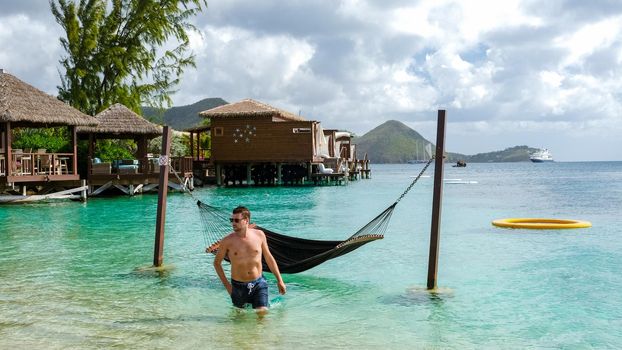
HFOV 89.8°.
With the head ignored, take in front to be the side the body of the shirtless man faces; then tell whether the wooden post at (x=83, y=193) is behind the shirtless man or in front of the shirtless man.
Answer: behind

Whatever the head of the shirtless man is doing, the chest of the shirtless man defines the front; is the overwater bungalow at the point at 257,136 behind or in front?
behind

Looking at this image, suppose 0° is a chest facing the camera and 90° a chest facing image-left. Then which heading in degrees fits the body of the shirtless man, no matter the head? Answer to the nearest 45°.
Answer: approximately 0°

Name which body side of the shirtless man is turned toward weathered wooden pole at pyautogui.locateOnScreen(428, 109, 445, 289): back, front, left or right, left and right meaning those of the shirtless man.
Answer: left

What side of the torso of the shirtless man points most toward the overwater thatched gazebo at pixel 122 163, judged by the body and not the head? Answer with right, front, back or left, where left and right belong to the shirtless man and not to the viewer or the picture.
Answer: back

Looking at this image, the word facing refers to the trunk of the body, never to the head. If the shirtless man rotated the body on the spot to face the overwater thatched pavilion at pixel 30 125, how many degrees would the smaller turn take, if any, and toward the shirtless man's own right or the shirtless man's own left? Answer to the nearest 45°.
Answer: approximately 135° to the shirtless man's own right
